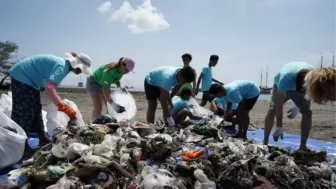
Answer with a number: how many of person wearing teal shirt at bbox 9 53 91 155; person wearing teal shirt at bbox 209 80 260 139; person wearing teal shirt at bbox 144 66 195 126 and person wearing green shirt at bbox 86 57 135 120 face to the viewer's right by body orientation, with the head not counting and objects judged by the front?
3

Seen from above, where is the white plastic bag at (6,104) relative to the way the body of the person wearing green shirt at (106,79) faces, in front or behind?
behind

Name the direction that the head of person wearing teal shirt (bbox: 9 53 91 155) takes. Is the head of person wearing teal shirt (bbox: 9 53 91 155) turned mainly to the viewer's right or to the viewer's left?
to the viewer's right

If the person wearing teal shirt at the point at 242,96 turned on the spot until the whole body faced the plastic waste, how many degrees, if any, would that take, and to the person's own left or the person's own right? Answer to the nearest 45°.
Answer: approximately 45° to the person's own left

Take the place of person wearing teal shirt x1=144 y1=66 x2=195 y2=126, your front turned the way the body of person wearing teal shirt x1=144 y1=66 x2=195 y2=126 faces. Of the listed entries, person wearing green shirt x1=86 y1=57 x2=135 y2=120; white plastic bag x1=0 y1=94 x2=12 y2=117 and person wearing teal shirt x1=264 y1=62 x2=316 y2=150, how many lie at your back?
2

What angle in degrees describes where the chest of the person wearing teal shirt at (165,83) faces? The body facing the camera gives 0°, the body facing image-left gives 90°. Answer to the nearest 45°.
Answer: approximately 270°

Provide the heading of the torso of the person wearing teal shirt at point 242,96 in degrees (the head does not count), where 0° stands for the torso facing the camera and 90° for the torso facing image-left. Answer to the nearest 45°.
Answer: approximately 90°

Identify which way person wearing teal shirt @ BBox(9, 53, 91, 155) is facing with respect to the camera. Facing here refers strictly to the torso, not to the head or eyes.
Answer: to the viewer's right

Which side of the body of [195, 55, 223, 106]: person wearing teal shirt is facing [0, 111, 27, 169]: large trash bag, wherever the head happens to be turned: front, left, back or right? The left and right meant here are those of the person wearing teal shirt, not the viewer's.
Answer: right

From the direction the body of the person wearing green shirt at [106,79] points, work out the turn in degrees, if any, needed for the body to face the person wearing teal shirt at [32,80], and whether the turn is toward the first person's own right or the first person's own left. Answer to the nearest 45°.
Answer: approximately 135° to the first person's own right

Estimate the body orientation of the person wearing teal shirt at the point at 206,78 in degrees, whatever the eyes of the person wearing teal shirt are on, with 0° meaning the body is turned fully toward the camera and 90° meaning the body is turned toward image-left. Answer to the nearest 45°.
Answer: approximately 315°
